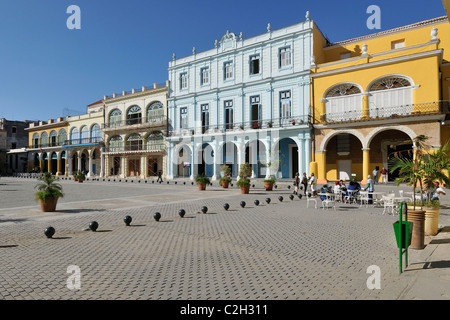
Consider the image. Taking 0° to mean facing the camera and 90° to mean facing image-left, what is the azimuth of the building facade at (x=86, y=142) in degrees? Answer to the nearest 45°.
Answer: approximately 45°

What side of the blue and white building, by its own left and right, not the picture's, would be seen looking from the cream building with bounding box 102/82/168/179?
right

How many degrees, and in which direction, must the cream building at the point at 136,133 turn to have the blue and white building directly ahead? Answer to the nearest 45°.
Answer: approximately 90° to its left

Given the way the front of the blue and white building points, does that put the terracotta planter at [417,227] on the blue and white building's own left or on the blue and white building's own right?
on the blue and white building's own left

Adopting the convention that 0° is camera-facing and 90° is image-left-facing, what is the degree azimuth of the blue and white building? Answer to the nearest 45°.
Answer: approximately 45°

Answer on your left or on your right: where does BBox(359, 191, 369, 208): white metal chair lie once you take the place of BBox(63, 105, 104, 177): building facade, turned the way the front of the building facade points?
on your left

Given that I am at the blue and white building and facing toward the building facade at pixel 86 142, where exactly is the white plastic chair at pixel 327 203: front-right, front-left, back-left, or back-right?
back-left

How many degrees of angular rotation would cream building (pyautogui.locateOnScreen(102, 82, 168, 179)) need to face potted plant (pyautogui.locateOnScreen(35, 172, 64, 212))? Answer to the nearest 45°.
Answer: approximately 45° to its left

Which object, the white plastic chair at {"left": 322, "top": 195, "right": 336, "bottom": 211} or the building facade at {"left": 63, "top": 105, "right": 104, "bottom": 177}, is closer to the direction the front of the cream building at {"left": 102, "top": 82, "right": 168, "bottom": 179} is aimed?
the white plastic chair

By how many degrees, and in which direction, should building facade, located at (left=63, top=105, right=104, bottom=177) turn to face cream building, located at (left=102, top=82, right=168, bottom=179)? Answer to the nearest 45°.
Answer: approximately 90° to its left
